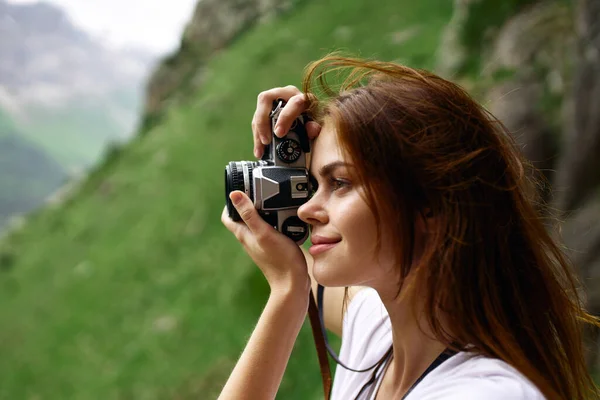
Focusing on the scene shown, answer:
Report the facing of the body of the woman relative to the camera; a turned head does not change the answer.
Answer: to the viewer's left

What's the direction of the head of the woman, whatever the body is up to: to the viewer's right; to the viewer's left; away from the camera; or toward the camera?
to the viewer's left
